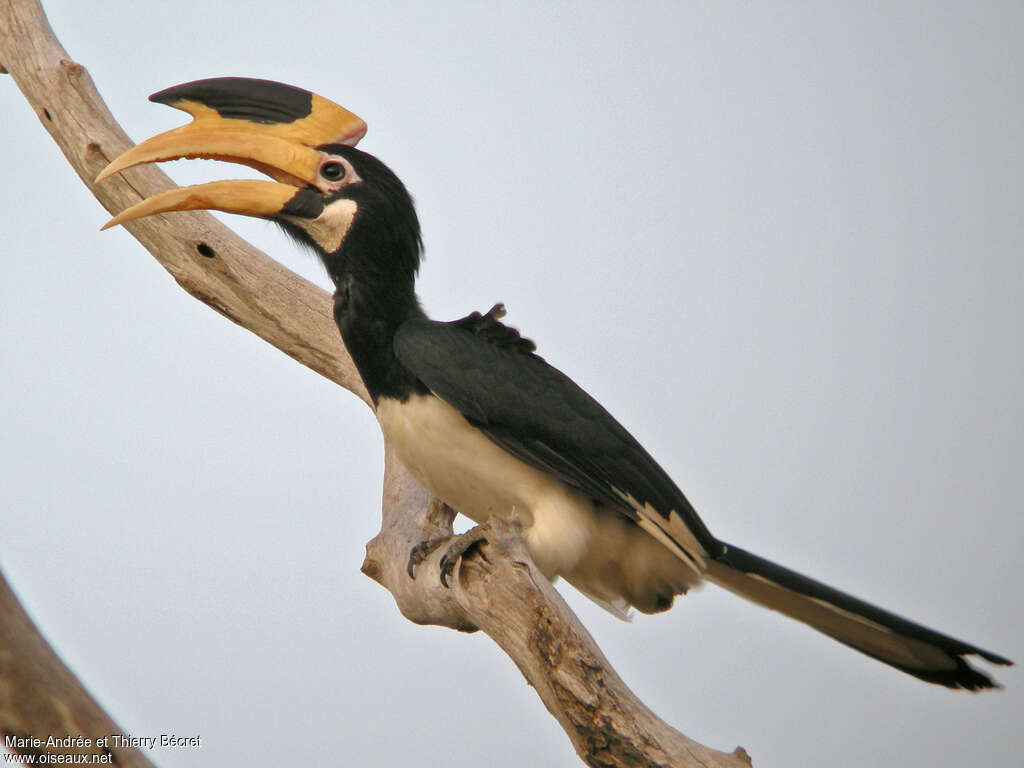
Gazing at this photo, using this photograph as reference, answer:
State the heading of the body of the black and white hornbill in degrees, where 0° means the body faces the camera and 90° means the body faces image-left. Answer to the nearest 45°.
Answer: approximately 90°
